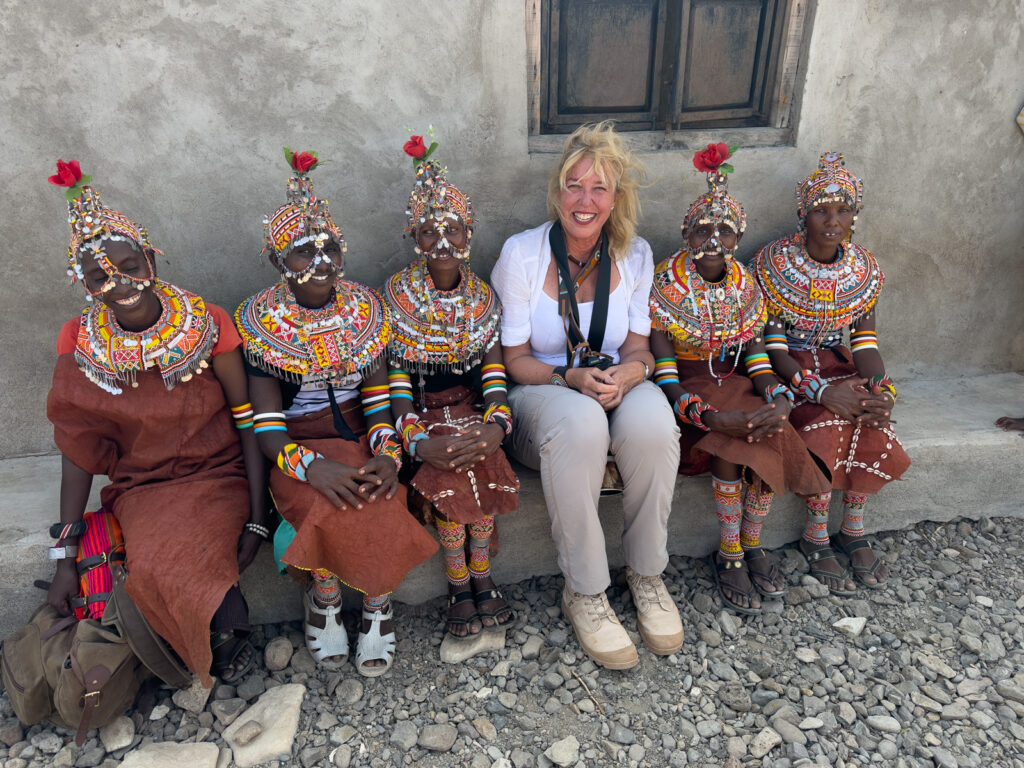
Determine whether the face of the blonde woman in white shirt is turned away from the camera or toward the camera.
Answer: toward the camera

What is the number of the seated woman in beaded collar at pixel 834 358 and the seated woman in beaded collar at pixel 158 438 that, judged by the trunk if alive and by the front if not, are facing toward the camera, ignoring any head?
2

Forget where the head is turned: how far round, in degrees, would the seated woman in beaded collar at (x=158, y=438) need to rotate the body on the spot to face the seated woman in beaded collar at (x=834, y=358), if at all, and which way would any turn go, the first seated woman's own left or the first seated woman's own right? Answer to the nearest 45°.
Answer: approximately 90° to the first seated woman's own left

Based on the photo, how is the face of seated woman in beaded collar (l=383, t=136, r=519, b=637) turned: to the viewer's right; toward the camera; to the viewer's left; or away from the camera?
toward the camera

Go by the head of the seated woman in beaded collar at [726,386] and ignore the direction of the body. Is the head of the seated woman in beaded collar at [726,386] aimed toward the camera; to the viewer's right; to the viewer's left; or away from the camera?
toward the camera

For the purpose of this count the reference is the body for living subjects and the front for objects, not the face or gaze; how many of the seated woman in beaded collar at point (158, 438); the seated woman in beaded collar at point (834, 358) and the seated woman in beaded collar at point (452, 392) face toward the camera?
3

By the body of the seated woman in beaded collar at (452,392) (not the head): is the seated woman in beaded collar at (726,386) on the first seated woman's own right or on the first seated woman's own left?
on the first seated woman's own left

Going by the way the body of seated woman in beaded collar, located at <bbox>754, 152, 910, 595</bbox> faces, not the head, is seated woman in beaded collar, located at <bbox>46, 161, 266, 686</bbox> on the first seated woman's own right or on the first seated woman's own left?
on the first seated woman's own right

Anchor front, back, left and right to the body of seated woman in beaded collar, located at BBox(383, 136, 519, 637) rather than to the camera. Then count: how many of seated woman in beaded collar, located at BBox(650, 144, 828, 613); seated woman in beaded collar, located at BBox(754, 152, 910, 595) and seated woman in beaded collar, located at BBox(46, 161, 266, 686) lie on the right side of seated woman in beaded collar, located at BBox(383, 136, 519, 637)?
1

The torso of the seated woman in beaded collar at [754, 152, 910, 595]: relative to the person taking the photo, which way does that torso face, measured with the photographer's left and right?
facing the viewer

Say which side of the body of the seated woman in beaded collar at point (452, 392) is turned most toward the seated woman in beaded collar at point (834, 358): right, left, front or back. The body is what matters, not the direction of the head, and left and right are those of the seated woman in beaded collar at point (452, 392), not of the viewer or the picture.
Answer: left

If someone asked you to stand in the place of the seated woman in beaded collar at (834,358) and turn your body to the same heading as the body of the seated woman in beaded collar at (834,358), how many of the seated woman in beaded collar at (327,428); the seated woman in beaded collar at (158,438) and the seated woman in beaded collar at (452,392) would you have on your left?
0

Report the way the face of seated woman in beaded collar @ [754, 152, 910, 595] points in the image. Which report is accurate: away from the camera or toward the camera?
toward the camera

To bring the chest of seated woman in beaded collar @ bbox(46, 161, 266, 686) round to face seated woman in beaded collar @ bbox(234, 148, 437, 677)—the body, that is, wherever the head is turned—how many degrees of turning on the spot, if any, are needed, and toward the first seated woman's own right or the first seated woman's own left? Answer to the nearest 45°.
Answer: approximately 90° to the first seated woman's own left

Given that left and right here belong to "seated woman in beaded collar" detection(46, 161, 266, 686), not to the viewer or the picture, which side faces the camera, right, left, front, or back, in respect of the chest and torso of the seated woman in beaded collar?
front
